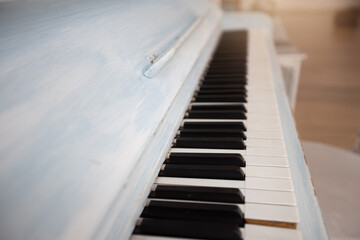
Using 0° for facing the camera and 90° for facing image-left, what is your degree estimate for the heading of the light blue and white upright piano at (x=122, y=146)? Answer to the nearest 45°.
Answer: approximately 270°
